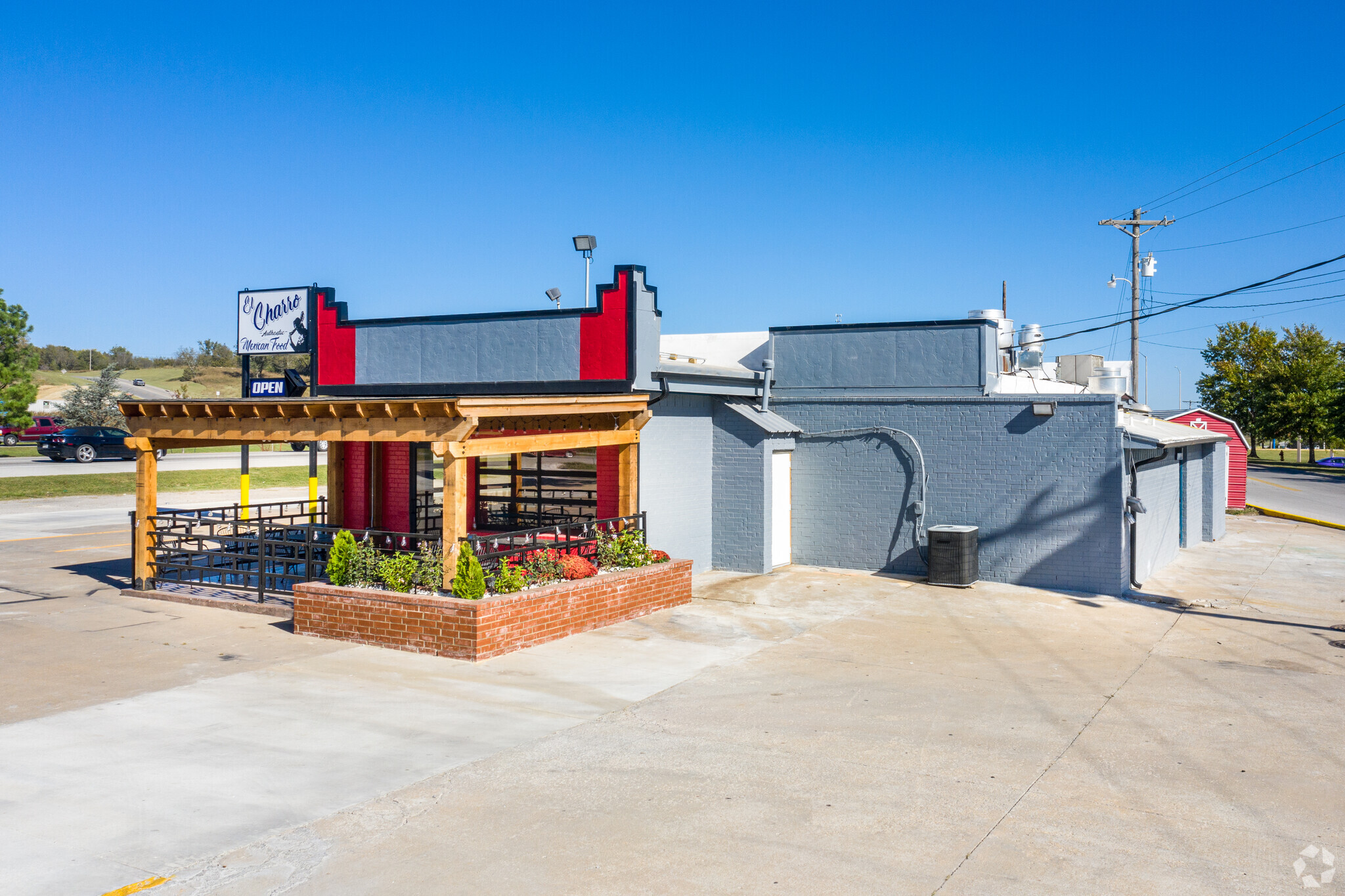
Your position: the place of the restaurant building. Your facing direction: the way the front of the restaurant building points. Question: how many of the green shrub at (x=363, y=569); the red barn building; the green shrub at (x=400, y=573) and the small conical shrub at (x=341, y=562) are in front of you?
3

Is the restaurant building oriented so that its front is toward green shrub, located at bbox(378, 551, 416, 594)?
yes

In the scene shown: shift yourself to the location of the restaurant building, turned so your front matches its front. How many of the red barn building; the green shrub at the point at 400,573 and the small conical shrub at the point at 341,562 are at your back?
1

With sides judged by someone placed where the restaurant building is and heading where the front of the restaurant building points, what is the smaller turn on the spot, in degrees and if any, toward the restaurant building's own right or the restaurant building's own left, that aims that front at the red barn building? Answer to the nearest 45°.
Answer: approximately 180°

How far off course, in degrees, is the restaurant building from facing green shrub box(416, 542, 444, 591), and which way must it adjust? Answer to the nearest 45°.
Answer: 0° — it already faces it

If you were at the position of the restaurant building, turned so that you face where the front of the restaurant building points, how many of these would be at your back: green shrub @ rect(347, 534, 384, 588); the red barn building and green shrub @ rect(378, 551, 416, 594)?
1

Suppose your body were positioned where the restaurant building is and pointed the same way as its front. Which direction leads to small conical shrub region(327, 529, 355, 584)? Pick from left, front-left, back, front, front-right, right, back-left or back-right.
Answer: front

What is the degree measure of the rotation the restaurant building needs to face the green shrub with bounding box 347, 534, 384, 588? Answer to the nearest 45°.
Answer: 0° — it already faces it

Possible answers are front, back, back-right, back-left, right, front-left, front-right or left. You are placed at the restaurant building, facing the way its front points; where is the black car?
right

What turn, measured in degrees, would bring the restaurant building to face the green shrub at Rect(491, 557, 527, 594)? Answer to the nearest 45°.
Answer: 0° — it already faces it
